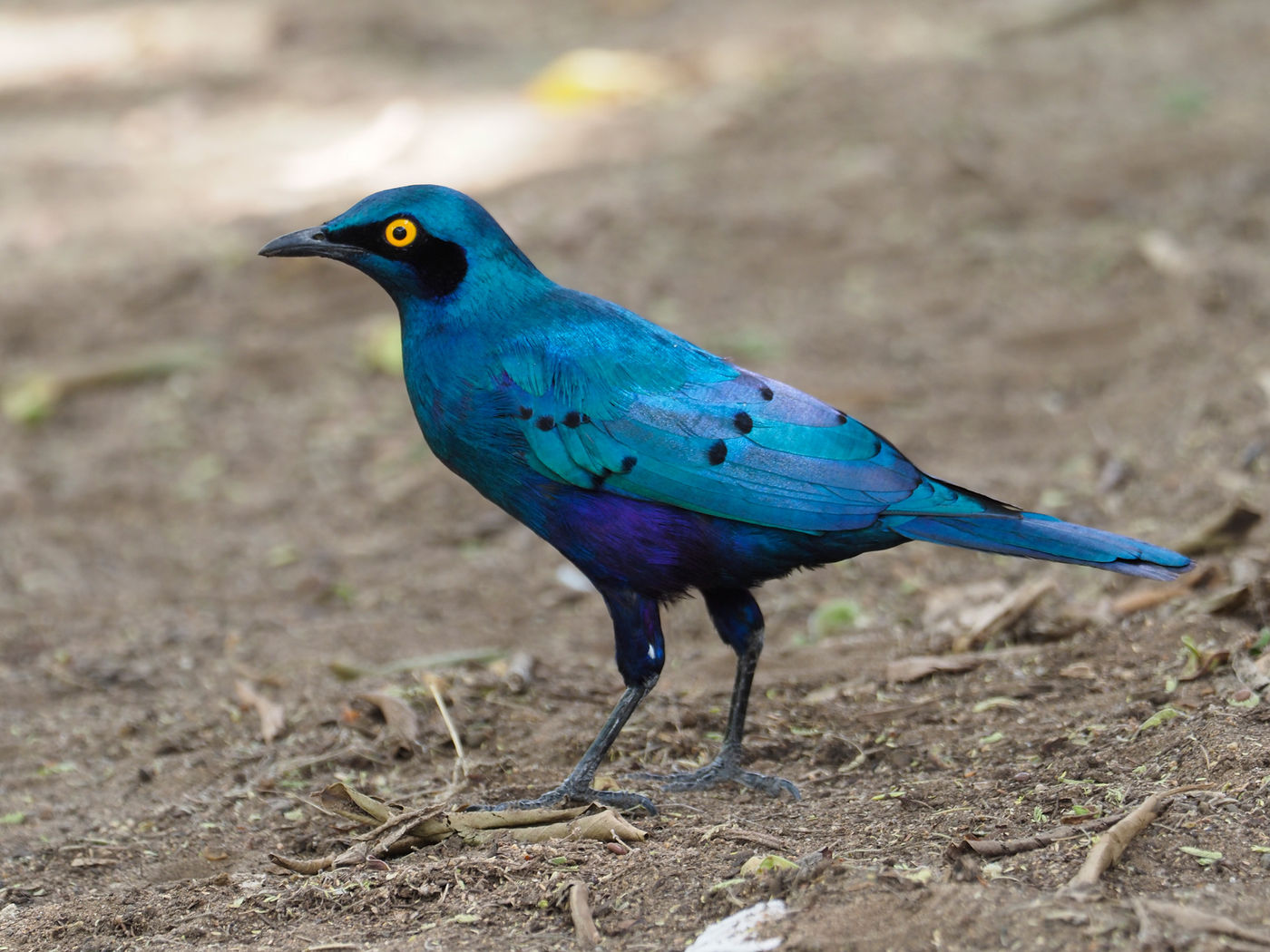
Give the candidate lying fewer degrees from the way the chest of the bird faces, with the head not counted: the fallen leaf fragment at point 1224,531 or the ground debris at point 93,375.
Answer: the ground debris

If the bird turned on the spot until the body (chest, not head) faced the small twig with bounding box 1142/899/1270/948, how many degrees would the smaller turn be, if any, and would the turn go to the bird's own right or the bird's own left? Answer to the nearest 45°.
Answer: approximately 135° to the bird's own left

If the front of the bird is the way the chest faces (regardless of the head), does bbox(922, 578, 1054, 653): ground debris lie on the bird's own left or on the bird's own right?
on the bird's own right

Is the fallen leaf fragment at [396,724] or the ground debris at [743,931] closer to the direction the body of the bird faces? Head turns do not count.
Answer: the fallen leaf fragment

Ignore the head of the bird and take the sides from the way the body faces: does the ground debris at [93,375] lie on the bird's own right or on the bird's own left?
on the bird's own right

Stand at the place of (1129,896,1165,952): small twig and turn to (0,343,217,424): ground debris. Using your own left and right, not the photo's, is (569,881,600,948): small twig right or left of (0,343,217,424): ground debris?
left

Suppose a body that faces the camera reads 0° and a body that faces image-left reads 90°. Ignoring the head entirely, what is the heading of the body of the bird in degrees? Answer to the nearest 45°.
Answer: approximately 90°

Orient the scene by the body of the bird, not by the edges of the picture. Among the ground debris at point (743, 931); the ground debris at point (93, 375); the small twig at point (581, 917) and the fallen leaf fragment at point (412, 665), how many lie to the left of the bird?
2

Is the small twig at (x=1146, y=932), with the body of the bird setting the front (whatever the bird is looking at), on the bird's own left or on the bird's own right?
on the bird's own left

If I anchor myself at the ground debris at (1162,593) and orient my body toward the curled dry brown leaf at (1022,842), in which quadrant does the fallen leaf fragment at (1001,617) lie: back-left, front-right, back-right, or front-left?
front-right

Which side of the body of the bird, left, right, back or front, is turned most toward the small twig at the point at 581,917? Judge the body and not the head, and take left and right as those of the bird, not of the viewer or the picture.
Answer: left

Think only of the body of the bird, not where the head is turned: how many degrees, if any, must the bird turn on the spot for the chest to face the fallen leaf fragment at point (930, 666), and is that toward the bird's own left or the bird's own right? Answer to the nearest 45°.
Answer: approximately 135° to the bird's own right

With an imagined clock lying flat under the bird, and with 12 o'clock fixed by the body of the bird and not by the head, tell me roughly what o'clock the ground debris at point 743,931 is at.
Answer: The ground debris is roughly at 9 o'clock from the bird.
